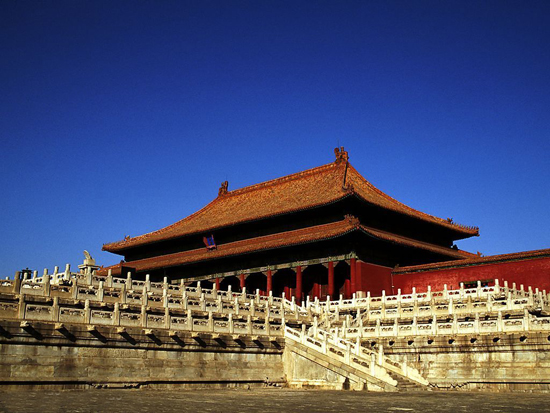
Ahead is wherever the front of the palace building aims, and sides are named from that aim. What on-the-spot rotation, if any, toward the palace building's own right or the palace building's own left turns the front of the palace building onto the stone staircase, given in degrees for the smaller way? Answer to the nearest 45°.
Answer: approximately 45° to the palace building's own left

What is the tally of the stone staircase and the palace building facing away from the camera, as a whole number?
0

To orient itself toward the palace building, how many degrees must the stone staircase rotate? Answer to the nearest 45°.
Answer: approximately 135° to its left

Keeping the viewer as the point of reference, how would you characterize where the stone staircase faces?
facing the viewer and to the right of the viewer

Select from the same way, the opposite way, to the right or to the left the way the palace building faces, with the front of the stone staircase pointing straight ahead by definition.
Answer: to the right
